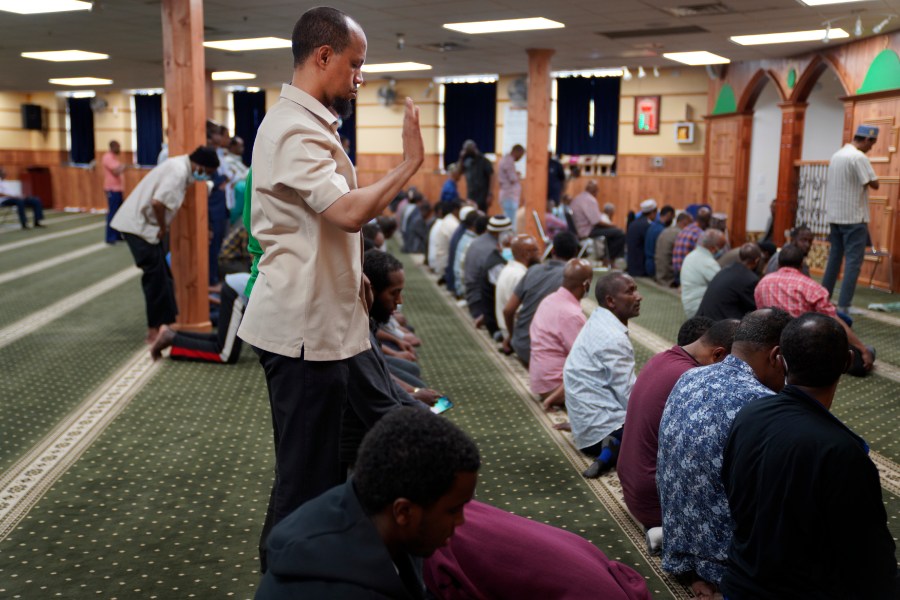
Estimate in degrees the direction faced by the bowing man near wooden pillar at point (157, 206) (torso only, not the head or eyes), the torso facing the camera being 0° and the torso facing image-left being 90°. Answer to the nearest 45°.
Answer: approximately 270°

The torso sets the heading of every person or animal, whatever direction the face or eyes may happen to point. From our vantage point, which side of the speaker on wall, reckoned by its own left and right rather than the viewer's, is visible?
front

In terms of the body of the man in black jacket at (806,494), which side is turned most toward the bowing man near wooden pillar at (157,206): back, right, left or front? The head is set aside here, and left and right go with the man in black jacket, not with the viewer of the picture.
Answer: left

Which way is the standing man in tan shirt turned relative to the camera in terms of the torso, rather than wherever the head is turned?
to the viewer's right

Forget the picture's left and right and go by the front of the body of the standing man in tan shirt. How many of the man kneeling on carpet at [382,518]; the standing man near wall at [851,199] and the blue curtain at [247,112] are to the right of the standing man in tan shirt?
1

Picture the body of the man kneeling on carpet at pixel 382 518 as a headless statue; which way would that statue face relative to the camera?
to the viewer's right

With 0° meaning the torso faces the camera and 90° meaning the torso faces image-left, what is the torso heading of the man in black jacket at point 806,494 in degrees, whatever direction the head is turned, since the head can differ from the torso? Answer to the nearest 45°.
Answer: approximately 225°

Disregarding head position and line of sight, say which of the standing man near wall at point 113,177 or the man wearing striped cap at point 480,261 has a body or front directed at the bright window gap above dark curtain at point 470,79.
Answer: the standing man near wall

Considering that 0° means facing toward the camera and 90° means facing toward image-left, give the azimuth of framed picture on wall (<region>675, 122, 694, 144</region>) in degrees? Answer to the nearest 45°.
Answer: approximately 0°

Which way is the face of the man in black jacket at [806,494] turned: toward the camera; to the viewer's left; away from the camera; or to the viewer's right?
away from the camera

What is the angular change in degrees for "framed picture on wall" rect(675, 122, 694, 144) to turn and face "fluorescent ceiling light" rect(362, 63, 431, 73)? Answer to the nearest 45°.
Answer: approximately 90° to its right

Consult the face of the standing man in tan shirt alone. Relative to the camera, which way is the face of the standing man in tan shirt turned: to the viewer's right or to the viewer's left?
to the viewer's right

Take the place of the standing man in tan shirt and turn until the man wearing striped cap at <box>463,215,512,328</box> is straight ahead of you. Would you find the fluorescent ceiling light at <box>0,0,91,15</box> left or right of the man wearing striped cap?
left

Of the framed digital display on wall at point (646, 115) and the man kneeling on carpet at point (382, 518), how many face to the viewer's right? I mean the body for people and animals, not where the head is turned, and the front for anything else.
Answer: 1
